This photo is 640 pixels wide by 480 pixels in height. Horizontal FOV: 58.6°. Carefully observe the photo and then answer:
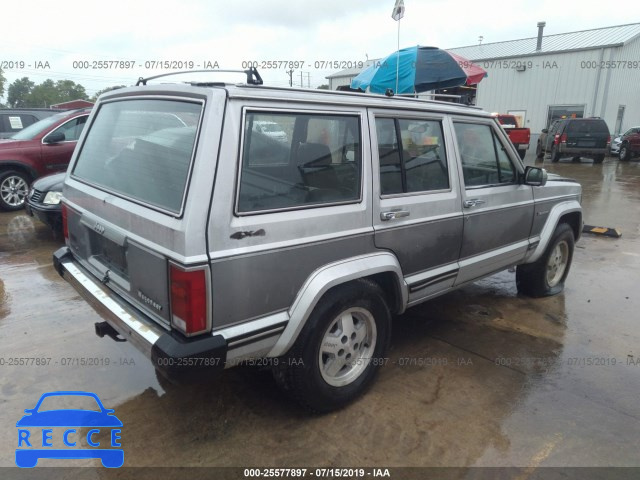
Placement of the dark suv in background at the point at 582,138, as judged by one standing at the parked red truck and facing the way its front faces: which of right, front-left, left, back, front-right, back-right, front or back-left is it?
back-right

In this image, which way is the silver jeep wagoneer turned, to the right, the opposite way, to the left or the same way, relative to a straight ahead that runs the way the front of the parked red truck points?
to the right

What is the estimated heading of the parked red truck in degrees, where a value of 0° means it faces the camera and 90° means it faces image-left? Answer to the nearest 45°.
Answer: approximately 135°

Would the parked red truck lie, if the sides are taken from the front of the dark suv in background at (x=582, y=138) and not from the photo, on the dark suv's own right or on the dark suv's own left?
on the dark suv's own left

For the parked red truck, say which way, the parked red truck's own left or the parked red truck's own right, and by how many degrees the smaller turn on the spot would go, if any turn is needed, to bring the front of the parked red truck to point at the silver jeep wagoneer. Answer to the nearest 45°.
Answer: approximately 135° to the parked red truck's own left

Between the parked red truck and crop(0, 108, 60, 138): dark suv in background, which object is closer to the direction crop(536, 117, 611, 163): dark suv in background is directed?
the parked red truck

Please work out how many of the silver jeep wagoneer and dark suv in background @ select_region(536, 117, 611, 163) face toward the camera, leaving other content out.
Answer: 0

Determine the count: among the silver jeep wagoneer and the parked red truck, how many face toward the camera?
0

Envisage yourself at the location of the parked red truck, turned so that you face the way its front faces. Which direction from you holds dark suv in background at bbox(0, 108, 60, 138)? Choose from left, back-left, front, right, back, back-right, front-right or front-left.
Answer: left

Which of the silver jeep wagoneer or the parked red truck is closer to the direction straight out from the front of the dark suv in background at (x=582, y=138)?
the parked red truck

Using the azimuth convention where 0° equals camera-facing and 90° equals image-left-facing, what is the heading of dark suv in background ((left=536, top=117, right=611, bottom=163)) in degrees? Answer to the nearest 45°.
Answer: approximately 135°

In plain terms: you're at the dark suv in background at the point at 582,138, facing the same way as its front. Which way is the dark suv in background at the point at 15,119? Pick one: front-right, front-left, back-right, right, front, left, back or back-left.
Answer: left

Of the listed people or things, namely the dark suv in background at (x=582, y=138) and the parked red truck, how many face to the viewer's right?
0

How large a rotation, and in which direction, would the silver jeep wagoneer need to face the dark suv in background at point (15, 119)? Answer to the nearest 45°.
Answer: approximately 90° to its left

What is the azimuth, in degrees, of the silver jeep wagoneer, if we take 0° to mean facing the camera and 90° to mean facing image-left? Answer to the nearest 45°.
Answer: approximately 225°
